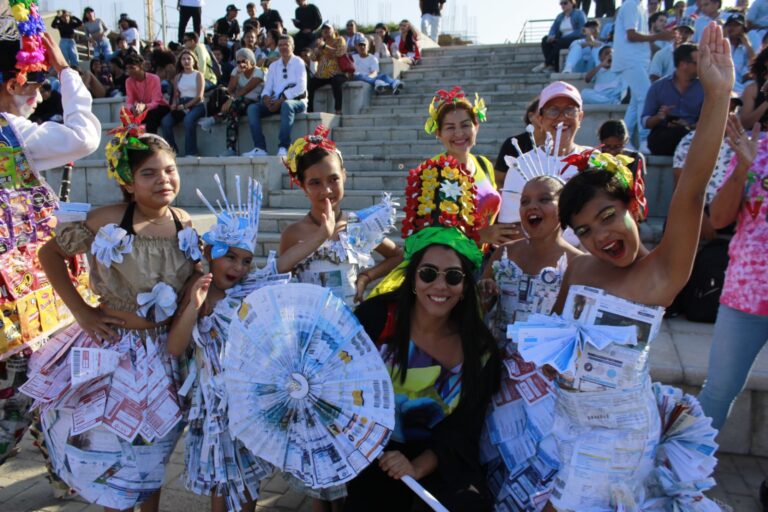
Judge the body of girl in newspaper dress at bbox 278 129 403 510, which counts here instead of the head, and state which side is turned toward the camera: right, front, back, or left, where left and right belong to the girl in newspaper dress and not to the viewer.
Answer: front

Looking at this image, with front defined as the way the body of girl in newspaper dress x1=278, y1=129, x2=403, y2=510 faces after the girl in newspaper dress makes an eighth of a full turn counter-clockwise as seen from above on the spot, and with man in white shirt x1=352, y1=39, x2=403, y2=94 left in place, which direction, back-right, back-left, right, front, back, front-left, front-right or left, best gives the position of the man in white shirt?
back-left

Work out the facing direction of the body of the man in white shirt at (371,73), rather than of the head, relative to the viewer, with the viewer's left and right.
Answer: facing the viewer and to the right of the viewer

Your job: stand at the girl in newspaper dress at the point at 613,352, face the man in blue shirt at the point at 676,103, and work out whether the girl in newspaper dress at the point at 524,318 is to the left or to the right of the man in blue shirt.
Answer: left

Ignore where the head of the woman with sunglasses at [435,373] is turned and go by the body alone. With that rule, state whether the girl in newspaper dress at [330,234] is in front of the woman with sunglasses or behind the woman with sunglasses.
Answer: behind

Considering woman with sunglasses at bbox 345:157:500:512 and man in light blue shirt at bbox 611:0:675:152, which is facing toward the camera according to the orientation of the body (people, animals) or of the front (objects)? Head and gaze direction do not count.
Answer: the woman with sunglasses

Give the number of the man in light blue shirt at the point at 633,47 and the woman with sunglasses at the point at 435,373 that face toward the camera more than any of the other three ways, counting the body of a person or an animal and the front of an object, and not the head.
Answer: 1

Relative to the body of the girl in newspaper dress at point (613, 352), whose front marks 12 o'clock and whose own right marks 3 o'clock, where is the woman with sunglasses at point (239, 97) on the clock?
The woman with sunglasses is roughly at 3 o'clock from the girl in newspaper dress.
